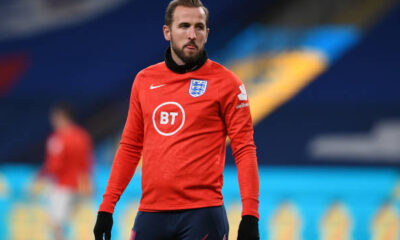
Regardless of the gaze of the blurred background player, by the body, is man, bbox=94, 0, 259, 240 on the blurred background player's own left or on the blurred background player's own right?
on the blurred background player's own left

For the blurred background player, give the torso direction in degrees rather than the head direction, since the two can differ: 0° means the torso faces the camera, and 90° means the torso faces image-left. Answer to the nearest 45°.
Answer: approximately 45°
